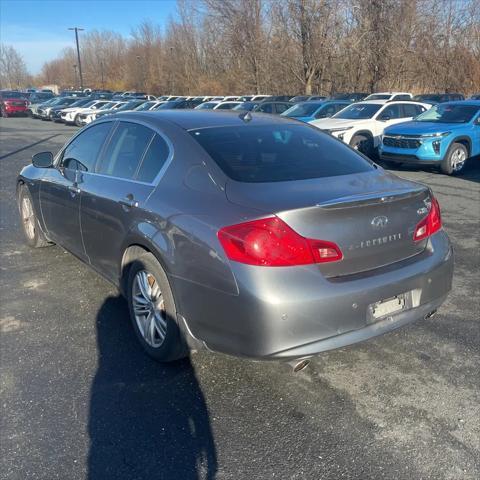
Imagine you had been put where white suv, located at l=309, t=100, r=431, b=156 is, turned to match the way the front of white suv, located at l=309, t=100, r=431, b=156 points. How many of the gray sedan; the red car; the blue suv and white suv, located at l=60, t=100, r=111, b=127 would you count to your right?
2

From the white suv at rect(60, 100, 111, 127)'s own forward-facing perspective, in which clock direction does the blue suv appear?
The blue suv is roughly at 10 o'clock from the white suv.

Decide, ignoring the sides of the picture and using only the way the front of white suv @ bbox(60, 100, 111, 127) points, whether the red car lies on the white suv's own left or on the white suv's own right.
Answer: on the white suv's own right

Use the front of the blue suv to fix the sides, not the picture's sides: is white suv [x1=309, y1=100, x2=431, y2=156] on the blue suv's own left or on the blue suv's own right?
on the blue suv's own right

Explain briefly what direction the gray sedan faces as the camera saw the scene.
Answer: facing away from the viewer and to the left of the viewer

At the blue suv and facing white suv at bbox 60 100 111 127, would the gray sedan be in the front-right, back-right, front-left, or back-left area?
back-left

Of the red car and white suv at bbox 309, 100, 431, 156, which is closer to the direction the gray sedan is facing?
the red car

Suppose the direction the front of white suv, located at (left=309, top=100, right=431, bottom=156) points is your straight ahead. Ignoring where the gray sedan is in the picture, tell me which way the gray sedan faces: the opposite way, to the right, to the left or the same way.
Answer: to the right

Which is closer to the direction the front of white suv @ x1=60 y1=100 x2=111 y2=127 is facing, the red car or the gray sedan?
the gray sedan

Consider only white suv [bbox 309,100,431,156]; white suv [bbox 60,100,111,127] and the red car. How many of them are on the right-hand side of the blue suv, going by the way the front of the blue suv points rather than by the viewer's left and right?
3
